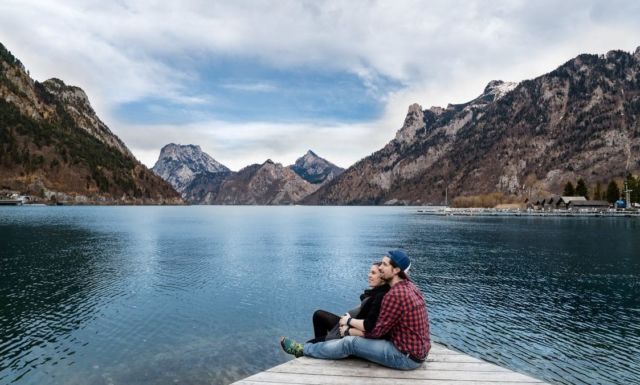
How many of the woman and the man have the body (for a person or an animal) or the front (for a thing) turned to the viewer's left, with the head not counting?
2

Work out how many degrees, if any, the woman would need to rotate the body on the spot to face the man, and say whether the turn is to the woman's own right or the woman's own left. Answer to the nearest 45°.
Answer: approximately 135° to the woman's own left

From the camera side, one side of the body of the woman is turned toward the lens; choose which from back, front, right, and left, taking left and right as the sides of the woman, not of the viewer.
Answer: left

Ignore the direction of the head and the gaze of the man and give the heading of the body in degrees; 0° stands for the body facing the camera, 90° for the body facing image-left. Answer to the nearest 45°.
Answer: approximately 90°

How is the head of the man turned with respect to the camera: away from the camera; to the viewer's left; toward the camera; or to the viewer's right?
to the viewer's left
